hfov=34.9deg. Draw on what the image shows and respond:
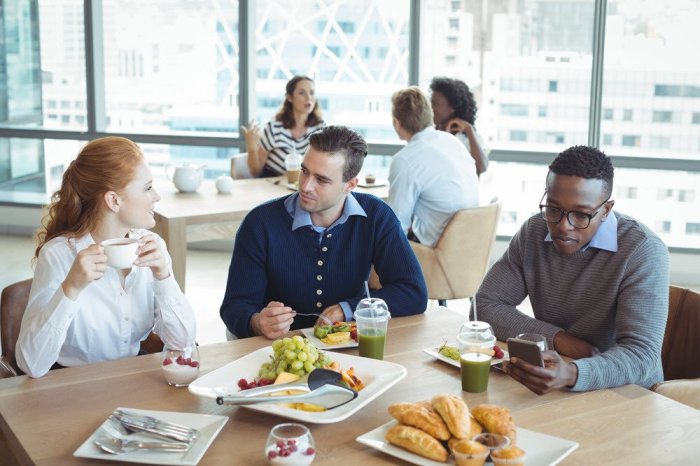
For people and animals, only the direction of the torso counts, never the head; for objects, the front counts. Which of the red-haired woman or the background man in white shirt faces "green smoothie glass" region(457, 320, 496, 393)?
the red-haired woman

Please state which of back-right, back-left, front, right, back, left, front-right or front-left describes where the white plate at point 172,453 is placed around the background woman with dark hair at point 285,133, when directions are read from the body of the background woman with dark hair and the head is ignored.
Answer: front-right

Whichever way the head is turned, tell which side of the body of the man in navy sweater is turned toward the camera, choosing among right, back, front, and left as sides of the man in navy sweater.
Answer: front

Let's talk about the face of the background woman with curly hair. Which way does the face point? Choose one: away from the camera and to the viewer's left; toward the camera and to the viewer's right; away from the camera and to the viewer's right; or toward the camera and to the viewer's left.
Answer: toward the camera and to the viewer's left

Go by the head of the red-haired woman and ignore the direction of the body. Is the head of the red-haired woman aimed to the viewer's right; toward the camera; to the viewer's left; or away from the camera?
to the viewer's right

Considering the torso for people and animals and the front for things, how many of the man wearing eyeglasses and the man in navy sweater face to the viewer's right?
0

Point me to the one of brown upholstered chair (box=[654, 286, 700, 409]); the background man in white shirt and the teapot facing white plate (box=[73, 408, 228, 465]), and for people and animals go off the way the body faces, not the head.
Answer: the brown upholstered chair

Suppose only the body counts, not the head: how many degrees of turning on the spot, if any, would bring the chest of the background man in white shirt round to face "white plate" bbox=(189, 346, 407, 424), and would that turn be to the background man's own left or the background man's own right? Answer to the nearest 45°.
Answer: approximately 135° to the background man's own left

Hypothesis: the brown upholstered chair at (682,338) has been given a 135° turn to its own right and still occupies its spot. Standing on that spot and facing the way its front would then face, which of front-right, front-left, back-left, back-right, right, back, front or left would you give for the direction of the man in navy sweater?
left

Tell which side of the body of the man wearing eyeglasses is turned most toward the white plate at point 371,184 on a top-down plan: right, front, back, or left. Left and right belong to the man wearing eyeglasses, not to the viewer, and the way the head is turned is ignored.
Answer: right

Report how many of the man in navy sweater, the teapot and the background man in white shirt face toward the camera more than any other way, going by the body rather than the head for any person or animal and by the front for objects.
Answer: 1

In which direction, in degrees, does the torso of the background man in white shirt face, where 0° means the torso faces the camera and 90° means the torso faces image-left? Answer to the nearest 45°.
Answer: approximately 135°

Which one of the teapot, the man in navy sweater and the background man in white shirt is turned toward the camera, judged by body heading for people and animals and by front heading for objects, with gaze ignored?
the man in navy sweater
